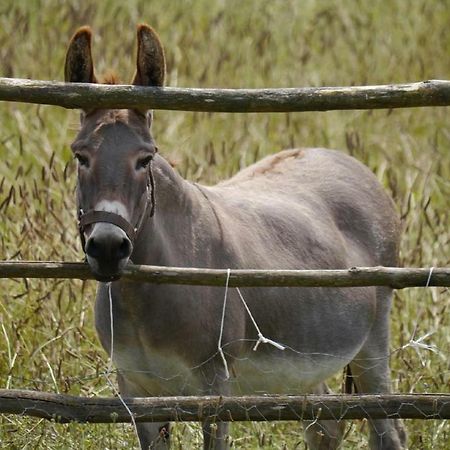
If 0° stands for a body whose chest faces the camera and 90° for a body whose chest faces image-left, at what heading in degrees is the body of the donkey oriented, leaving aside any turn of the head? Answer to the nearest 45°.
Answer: approximately 45°
